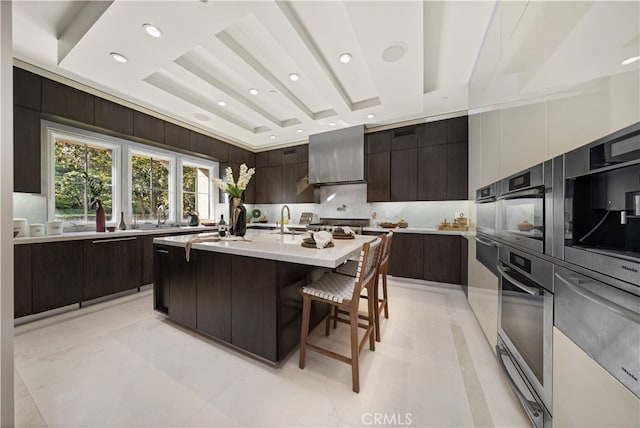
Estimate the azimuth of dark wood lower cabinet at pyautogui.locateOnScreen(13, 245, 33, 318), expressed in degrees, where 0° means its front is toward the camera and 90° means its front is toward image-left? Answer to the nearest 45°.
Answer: approximately 315°

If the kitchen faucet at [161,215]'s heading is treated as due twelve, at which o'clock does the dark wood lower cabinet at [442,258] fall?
The dark wood lower cabinet is roughly at 12 o'clock from the kitchen faucet.

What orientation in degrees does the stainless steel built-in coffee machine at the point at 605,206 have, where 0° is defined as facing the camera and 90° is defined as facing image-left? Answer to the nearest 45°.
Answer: approximately 45°

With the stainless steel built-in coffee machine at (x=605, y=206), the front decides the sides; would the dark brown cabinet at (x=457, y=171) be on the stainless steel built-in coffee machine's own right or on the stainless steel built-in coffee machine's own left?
on the stainless steel built-in coffee machine's own right

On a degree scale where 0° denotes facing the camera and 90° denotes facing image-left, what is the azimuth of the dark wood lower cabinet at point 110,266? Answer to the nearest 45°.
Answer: approximately 315°
